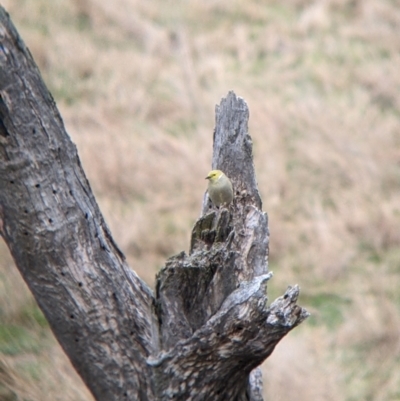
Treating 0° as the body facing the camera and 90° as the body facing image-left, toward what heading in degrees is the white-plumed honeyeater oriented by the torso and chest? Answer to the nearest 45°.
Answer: approximately 45°
